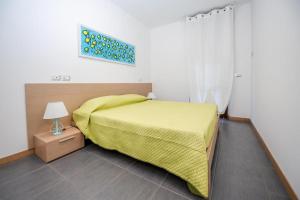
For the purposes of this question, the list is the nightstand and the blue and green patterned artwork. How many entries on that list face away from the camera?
0

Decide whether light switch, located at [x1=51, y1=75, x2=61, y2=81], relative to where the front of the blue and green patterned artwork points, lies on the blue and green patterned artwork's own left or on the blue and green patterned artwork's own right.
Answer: on the blue and green patterned artwork's own right

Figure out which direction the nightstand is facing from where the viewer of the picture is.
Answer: facing the viewer and to the right of the viewer

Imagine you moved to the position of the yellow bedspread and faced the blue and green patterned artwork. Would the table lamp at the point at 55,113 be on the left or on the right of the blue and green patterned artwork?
left

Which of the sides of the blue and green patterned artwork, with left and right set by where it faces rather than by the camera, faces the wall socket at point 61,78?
right

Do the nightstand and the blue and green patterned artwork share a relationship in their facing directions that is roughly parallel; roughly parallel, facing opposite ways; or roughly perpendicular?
roughly parallel

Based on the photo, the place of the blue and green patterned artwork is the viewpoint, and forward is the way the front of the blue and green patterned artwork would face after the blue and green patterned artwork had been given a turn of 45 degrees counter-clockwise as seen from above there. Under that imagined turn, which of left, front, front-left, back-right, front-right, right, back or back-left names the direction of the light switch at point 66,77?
back-right

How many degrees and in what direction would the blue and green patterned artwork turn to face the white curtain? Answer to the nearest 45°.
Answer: approximately 45° to its left

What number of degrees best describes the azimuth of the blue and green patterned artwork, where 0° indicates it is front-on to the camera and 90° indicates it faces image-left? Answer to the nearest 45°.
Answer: approximately 315°
